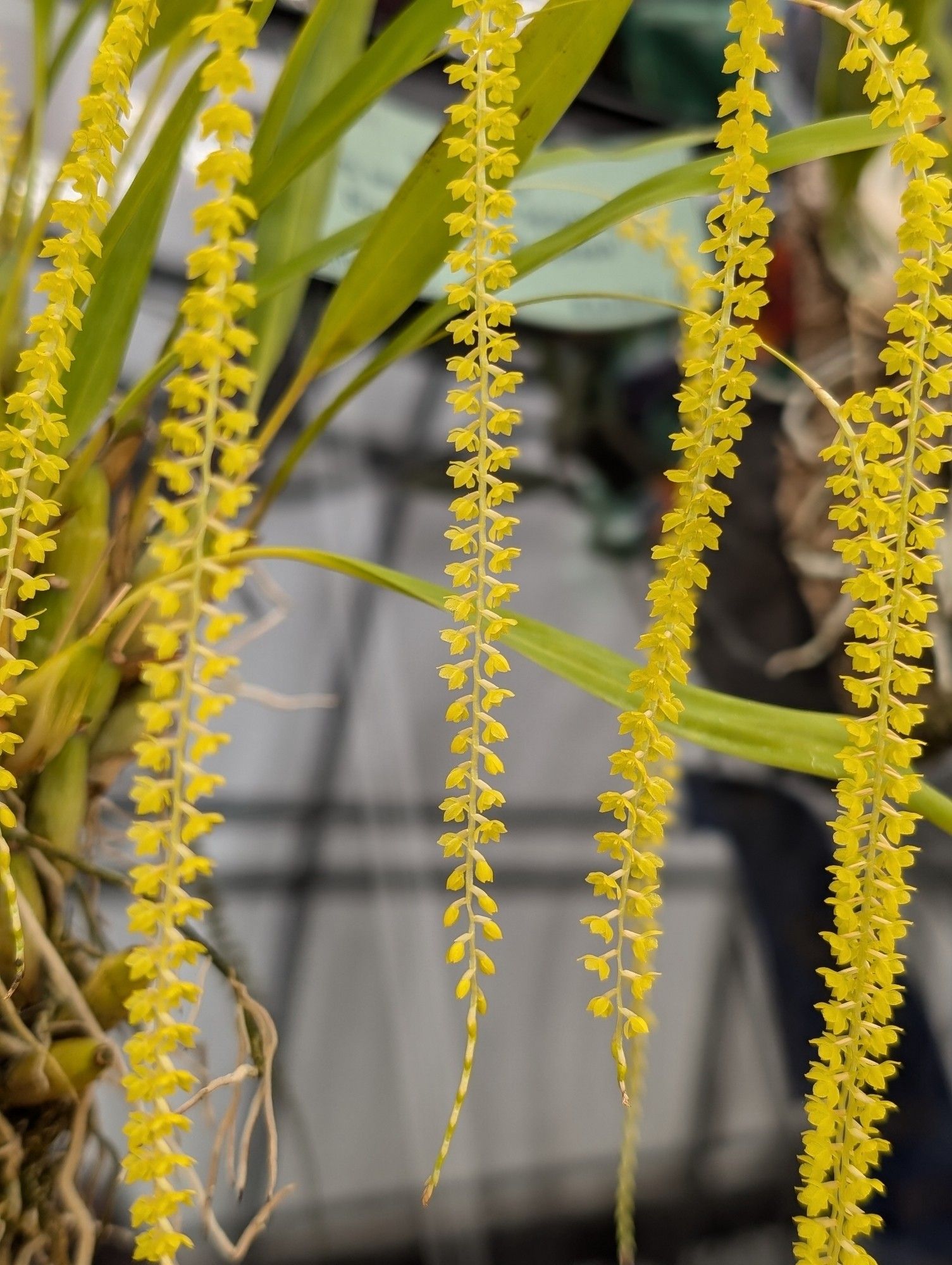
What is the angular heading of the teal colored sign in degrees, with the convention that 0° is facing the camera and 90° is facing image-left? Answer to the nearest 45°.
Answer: approximately 0°
